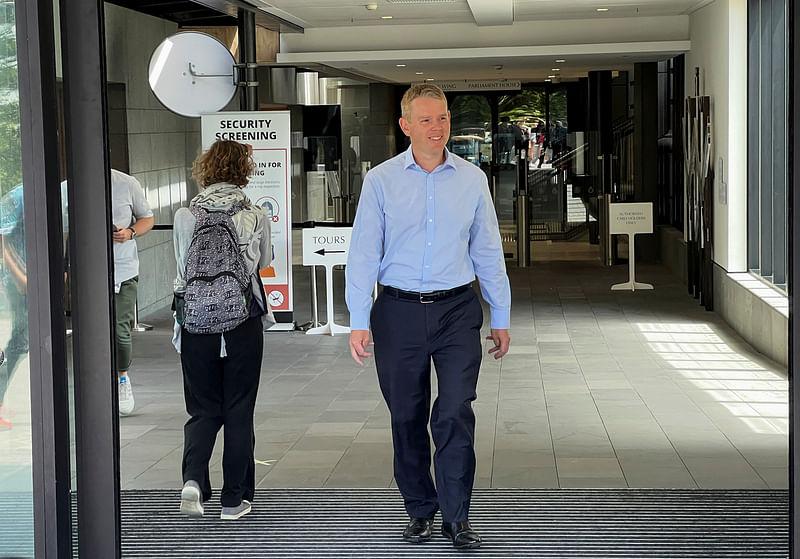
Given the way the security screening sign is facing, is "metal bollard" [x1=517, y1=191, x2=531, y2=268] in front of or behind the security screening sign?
behind

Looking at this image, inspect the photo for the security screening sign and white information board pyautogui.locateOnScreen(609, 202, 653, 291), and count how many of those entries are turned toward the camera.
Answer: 2

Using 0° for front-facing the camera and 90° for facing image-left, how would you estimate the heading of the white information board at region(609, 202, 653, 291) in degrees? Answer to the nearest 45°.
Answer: approximately 0°

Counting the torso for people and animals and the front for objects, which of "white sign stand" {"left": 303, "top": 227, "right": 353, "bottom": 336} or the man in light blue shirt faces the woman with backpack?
the white sign stand

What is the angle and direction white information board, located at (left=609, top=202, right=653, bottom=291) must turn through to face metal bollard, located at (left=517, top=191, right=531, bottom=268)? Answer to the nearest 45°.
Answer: approximately 135° to its right

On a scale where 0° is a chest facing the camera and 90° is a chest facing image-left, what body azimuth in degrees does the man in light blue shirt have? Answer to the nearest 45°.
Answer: approximately 0°
